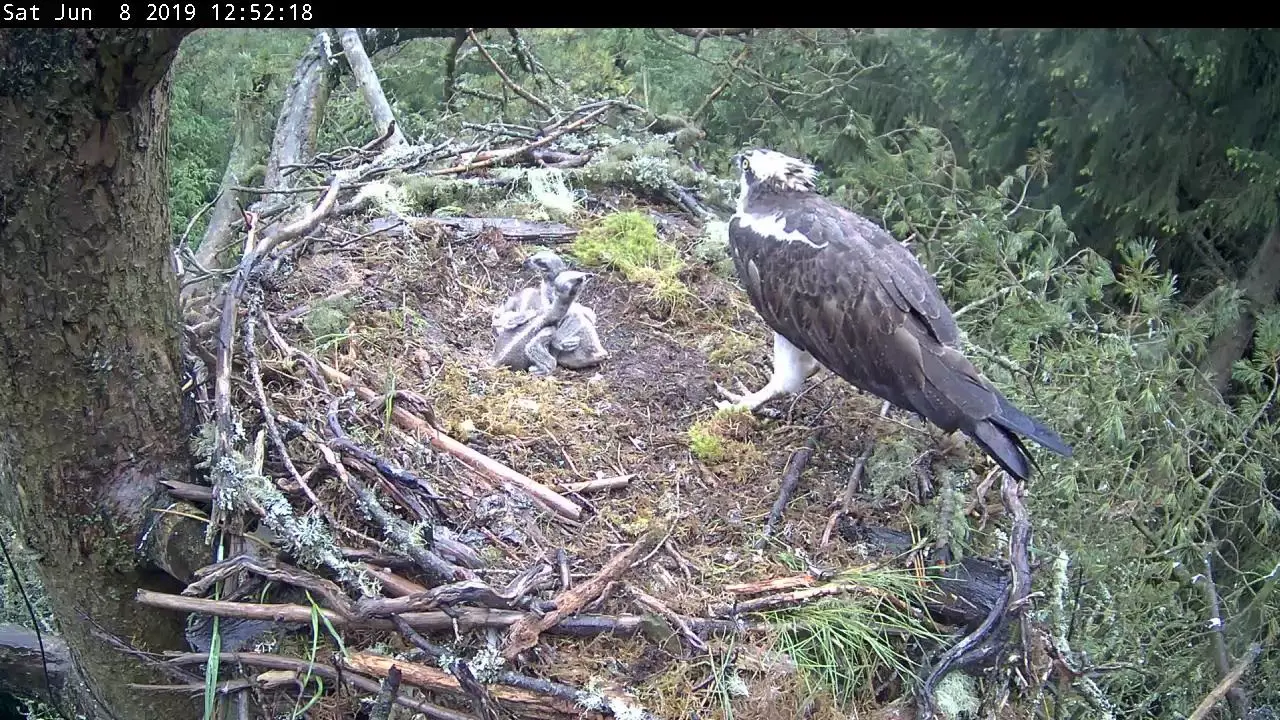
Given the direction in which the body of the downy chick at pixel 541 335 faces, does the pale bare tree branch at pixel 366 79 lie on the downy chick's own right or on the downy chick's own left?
on the downy chick's own left
